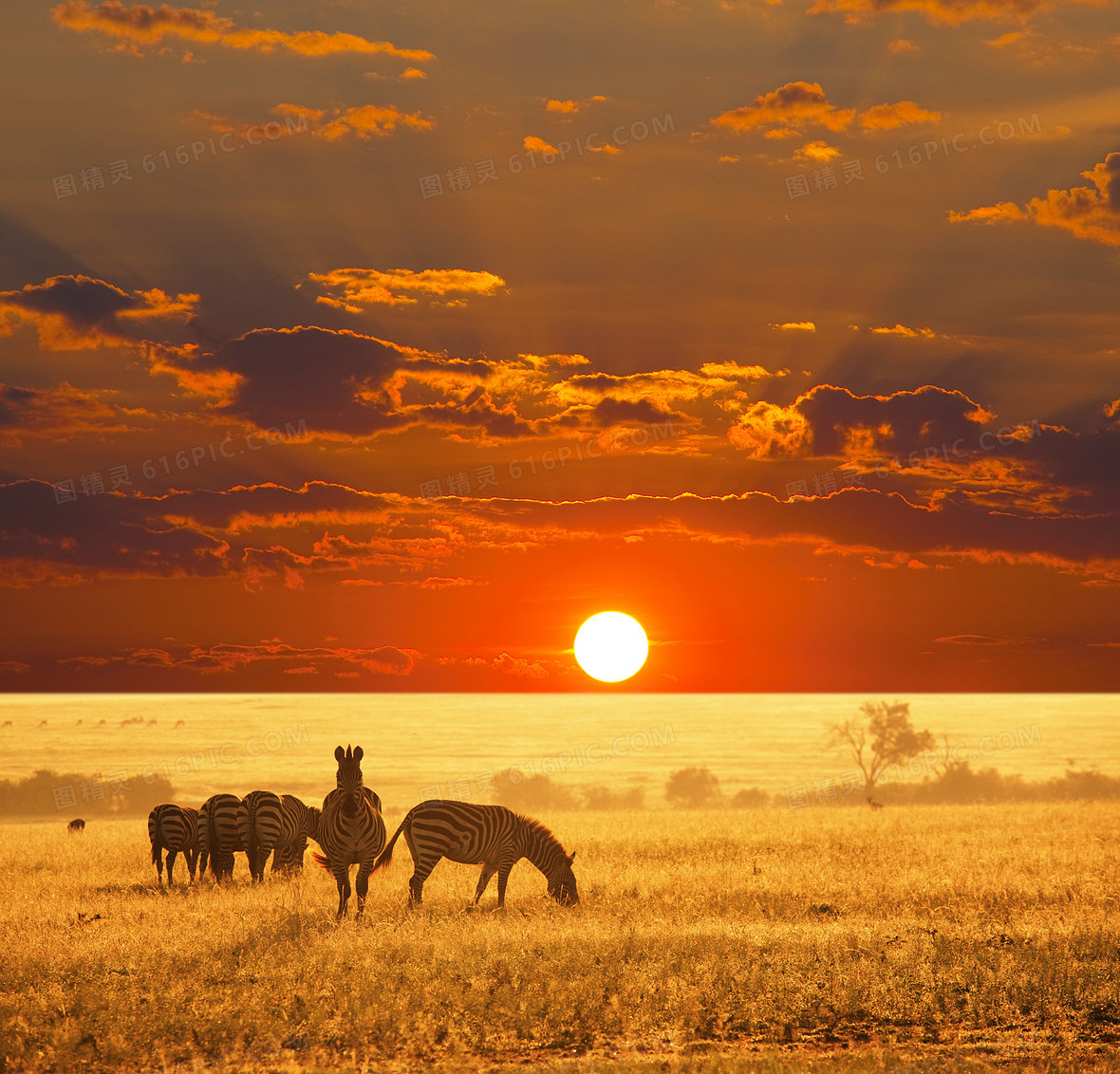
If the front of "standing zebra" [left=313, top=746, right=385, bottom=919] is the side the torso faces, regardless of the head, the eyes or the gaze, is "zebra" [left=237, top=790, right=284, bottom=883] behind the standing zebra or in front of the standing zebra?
behind

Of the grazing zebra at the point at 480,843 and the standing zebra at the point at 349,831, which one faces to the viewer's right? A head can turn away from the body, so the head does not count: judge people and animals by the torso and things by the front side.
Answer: the grazing zebra

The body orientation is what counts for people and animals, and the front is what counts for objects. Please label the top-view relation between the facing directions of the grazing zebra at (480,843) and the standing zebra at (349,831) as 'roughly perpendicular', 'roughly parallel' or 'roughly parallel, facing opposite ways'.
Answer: roughly perpendicular

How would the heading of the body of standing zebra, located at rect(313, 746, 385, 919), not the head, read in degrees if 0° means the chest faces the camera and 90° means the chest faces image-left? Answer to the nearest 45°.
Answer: approximately 0°

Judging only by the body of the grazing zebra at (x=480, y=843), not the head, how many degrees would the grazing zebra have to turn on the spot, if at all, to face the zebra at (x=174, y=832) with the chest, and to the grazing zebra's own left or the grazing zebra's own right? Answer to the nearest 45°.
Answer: approximately 135° to the grazing zebra's own left

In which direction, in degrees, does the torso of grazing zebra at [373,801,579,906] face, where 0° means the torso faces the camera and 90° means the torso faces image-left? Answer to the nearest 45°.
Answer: approximately 270°

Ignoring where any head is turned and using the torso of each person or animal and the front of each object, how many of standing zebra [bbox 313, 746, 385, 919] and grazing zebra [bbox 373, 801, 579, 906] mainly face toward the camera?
1

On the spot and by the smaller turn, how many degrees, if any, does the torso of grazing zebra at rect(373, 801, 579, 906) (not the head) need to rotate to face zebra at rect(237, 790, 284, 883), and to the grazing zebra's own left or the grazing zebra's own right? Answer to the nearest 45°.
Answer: approximately 135° to the grazing zebra's own left
